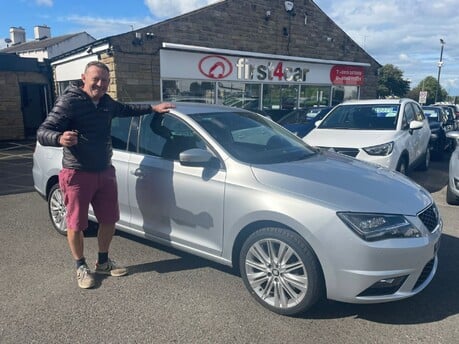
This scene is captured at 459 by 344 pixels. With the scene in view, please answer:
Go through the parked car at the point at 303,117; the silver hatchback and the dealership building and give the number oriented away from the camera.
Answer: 0

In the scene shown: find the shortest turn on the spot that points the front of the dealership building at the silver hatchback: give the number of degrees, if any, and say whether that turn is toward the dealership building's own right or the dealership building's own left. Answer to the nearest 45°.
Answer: approximately 45° to the dealership building's own right

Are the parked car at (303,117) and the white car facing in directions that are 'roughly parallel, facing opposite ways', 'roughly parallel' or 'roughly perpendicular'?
roughly parallel

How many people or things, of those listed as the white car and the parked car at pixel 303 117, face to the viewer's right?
0

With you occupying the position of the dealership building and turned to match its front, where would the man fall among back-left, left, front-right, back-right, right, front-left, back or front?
front-right

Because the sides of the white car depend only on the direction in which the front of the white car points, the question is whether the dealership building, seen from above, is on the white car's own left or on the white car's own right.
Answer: on the white car's own right

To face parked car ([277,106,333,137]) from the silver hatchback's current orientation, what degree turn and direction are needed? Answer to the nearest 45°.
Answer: approximately 135° to its left

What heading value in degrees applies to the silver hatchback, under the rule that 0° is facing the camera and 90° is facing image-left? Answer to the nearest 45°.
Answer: approximately 315°

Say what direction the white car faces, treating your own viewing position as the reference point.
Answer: facing the viewer and to the left of the viewer

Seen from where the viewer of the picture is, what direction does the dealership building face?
facing the viewer and to the right of the viewer

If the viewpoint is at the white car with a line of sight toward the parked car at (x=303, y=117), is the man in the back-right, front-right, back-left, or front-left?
back-left

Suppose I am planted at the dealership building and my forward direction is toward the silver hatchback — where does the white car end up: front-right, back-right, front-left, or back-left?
front-left

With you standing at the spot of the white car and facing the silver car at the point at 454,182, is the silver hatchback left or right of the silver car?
right

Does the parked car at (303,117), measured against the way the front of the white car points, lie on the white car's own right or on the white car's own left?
on the white car's own right
